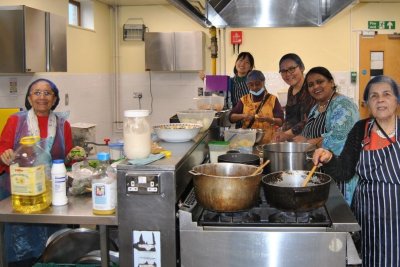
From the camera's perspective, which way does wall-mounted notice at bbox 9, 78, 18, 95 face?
toward the camera

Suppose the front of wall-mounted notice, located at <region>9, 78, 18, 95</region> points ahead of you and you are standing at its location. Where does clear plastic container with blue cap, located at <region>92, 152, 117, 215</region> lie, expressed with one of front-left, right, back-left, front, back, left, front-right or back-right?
front

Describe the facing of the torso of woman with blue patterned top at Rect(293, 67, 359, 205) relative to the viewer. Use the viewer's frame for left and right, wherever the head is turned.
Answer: facing the viewer and to the left of the viewer

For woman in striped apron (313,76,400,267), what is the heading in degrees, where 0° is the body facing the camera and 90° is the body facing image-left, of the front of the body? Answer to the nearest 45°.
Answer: approximately 0°

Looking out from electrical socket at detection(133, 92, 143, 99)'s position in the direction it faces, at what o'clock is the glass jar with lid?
The glass jar with lid is roughly at 12 o'clock from the electrical socket.

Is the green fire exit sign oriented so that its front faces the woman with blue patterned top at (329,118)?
yes

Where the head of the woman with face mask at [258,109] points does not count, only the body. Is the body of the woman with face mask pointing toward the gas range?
yes

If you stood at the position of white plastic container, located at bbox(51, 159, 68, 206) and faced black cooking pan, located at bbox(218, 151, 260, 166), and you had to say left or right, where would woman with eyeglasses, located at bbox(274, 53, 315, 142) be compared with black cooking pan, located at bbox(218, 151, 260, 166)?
left

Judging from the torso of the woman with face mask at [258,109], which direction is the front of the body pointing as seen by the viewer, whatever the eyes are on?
toward the camera

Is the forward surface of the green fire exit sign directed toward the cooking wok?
yes

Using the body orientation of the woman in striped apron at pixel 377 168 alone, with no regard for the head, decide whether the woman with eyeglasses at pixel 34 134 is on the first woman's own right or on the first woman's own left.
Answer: on the first woman's own right
